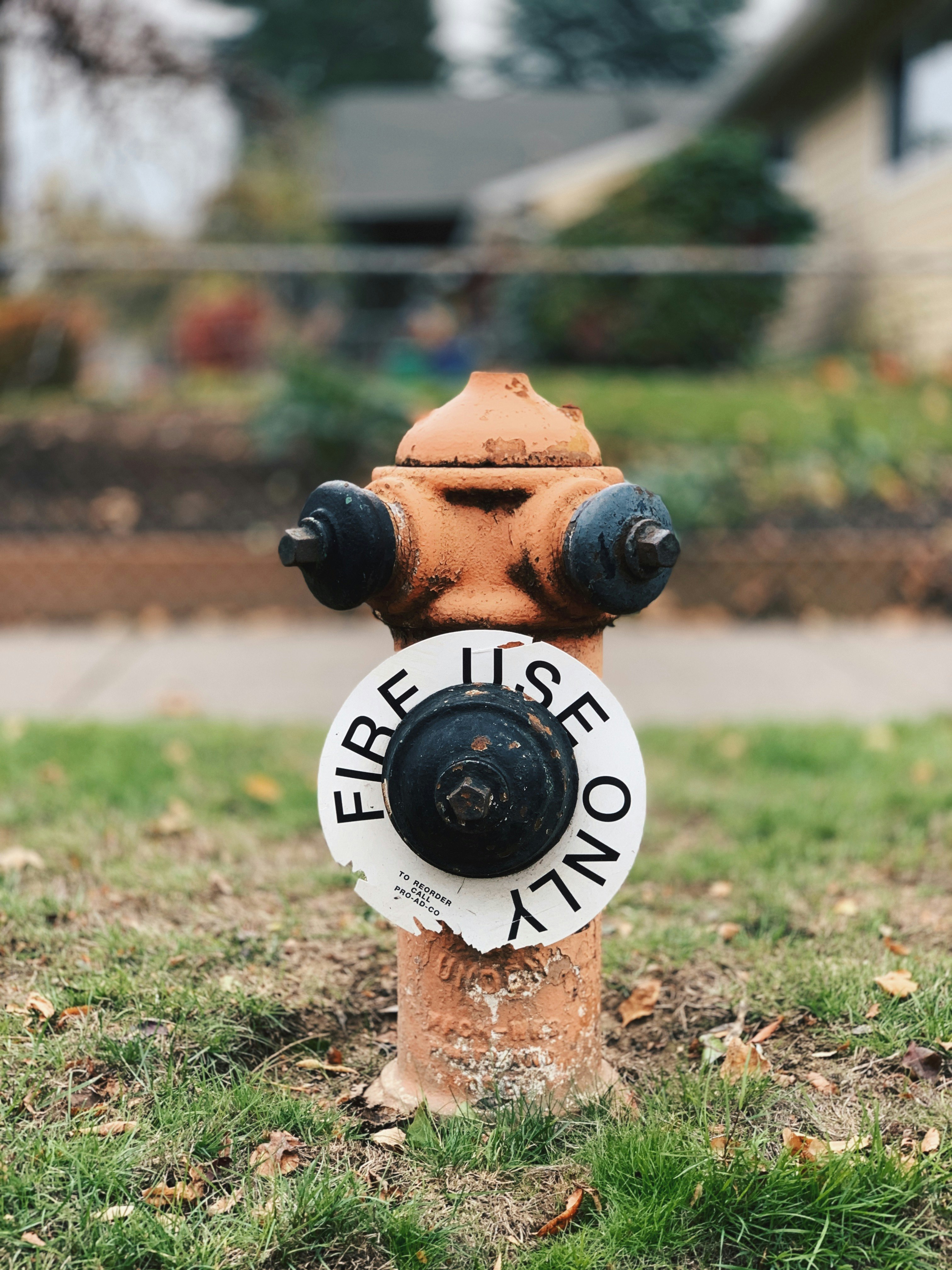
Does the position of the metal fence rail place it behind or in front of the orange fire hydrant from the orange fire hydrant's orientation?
behind

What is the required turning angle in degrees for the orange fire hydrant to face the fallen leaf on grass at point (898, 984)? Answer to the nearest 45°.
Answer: approximately 135° to its left

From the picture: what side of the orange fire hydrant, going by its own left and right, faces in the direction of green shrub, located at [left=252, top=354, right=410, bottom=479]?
back

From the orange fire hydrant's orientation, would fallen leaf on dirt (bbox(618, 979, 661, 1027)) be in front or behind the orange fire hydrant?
behind

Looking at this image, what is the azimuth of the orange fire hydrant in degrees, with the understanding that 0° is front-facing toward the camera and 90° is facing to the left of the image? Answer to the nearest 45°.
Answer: approximately 0°

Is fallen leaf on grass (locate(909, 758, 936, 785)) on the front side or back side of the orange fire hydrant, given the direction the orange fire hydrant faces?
on the back side
